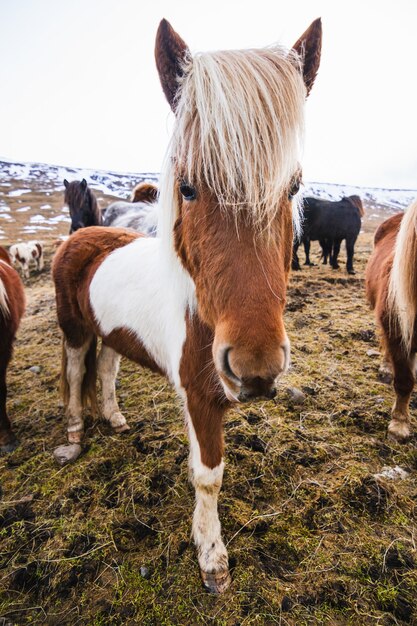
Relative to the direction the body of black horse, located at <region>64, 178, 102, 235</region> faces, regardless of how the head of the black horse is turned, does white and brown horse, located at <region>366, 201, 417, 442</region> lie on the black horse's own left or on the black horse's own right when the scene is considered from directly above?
on the black horse's own left

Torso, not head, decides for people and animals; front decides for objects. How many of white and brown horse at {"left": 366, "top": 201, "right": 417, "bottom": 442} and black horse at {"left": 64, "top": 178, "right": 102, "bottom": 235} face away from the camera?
0

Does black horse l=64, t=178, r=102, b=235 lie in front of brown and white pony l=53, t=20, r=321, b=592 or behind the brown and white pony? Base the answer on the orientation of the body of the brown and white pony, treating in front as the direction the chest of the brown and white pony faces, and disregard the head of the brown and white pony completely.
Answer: behind

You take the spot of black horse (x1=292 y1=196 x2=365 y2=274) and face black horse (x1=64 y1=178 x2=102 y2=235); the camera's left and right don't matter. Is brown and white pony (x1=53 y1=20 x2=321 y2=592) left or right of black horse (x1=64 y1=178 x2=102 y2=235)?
left

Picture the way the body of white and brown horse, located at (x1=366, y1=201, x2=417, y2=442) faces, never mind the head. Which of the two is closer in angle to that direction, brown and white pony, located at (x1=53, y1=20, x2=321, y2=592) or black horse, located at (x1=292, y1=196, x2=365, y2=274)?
the brown and white pony

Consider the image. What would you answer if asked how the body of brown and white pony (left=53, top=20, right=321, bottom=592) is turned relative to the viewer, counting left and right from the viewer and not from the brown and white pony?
facing the viewer and to the right of the viewer

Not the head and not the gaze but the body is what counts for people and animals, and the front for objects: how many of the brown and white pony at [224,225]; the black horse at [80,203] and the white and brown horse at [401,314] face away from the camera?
0

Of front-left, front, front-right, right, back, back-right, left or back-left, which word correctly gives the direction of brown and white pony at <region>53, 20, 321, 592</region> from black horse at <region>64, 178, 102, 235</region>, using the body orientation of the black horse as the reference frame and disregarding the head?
front-left

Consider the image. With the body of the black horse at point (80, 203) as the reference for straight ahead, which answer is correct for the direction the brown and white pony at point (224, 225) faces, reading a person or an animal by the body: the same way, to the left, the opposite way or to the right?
to the left

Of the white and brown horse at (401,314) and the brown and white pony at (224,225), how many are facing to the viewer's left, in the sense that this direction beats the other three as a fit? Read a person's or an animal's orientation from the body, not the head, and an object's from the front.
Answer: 0

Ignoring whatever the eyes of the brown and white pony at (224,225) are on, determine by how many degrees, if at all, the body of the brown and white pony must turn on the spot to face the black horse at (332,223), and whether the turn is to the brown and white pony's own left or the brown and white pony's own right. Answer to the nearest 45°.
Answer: approximately 90° to the brown and white pony's own left
